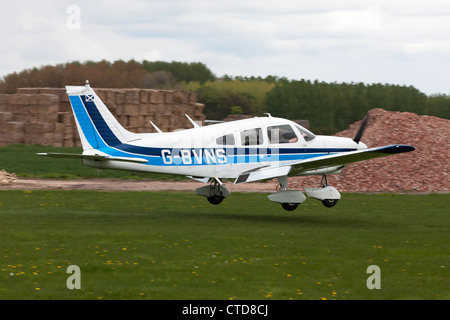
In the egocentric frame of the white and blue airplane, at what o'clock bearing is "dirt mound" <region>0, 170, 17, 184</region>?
The dirt mound is roughly at 9 o'clock from the white and blue airplane.

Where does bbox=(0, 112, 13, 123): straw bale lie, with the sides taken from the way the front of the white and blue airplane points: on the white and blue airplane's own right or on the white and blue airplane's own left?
on the white and blue airplane's own left

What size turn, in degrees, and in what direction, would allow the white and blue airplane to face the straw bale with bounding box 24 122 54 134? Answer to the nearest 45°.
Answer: approximately 90° to its left

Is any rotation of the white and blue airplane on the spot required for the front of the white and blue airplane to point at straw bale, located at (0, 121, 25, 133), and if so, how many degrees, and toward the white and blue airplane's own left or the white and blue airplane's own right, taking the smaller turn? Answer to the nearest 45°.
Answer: approximately 90° to the white and blue airplane's own left

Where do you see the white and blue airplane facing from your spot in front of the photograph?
facing away from the viewer and to the right of the viewer

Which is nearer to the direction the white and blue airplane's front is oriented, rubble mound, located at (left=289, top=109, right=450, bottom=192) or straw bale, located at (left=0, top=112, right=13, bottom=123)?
the rubble mound
